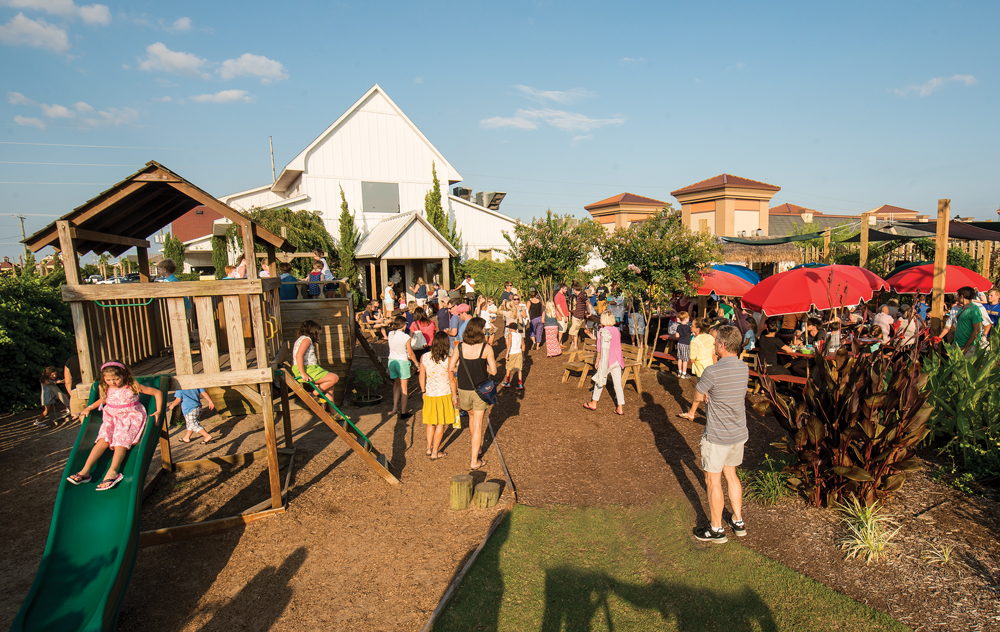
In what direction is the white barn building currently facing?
toward the camera

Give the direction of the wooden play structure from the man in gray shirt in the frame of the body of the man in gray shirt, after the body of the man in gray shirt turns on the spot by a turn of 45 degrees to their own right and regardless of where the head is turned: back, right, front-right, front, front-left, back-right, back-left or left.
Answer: left

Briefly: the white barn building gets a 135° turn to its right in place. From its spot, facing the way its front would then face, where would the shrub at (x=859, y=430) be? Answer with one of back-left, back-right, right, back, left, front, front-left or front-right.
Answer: back-left

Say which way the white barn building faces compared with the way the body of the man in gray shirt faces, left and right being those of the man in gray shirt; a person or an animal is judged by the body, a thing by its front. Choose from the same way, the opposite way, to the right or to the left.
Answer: the opposite way

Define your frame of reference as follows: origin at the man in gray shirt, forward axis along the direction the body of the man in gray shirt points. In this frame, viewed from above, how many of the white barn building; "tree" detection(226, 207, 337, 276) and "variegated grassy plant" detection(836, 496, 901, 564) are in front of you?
2

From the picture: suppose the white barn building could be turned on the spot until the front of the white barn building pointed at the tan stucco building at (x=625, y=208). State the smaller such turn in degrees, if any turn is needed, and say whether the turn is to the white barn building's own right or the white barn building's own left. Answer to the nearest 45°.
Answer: approximately 135° to the white barn building's own left

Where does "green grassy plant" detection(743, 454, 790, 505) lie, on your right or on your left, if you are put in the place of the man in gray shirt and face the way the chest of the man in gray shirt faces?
on your right

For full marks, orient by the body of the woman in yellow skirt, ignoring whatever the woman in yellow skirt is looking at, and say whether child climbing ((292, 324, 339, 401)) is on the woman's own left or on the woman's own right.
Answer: on the woman's own left

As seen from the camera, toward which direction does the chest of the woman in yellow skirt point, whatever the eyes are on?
away from the camera

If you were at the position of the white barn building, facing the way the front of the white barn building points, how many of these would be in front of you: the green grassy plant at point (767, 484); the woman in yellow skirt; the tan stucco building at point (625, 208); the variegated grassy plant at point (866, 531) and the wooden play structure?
4

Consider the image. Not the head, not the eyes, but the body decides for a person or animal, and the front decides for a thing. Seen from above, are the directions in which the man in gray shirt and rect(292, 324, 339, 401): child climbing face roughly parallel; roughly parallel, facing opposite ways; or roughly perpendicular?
roughly perpendicular
